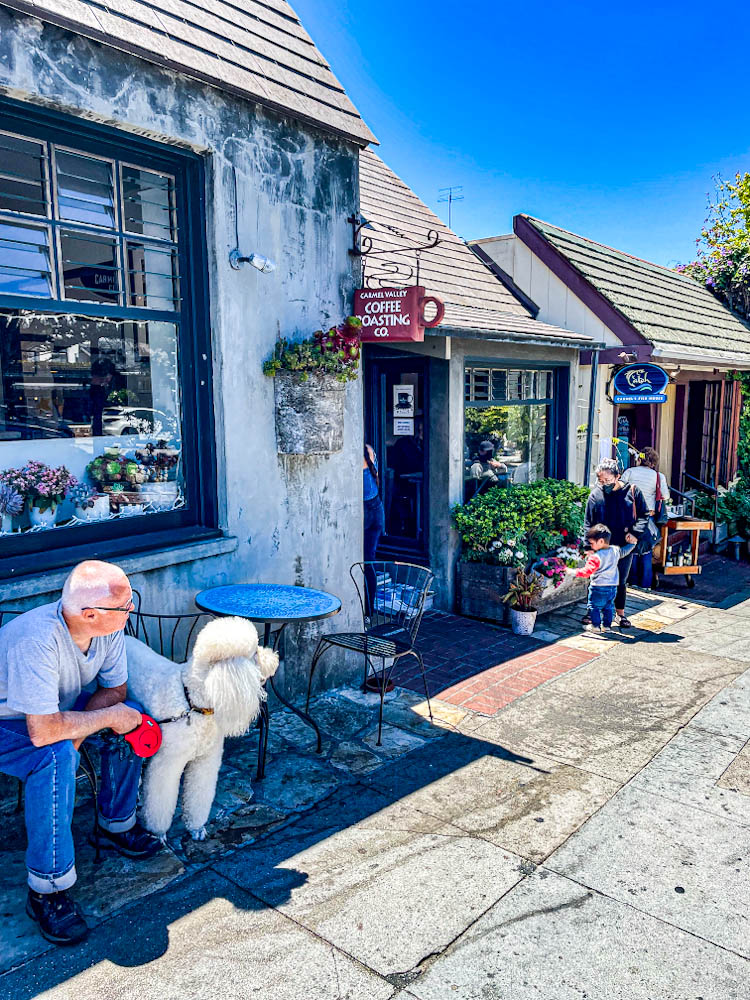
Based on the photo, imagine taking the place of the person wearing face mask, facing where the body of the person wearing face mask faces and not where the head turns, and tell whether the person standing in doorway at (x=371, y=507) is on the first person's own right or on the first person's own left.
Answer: on the first person's own right

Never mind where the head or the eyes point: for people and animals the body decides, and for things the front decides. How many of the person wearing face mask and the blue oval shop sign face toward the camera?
2

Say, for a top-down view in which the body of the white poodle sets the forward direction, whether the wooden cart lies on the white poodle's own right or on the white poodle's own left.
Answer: on the white poodle's own left

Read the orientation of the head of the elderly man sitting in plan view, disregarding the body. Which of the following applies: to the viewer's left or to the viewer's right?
to the viewer's right

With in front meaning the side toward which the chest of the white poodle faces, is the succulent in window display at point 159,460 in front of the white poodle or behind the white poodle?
behind

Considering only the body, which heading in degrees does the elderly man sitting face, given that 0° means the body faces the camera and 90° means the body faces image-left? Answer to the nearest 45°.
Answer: approximately 315°

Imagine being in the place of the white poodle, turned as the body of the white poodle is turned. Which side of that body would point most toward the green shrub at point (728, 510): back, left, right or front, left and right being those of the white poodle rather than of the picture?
left
